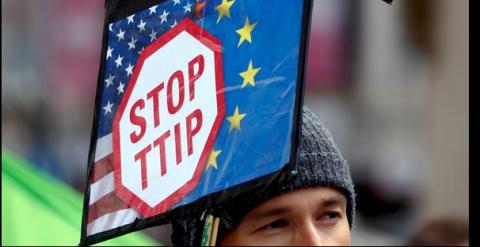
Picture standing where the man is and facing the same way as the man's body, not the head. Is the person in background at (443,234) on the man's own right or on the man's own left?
on the man's own left

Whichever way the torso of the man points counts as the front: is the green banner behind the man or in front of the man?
behind

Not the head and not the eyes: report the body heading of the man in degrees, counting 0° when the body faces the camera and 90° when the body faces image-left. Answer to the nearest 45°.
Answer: approximately 315°
